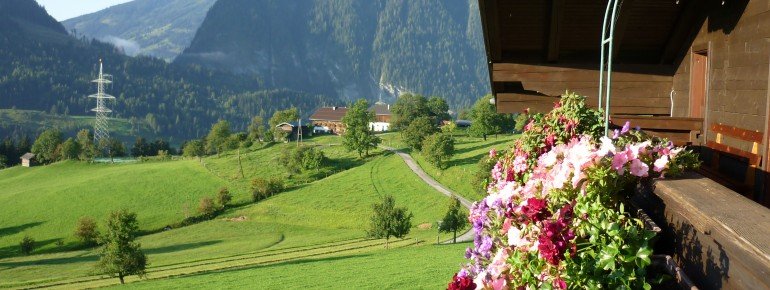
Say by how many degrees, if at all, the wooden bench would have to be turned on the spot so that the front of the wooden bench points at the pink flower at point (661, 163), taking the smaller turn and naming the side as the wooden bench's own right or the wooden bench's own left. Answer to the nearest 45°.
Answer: approximately 45° to the wooden bench's own left

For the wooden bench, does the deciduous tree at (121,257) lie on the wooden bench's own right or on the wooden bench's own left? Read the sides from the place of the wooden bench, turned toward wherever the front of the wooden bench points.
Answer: on the wooden bench's own right

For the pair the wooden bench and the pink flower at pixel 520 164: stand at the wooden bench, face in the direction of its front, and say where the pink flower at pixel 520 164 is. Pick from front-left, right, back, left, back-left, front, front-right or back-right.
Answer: front

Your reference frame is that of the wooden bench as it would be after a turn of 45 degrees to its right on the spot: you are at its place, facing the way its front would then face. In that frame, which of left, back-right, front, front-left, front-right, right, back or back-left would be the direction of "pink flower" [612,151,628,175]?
left

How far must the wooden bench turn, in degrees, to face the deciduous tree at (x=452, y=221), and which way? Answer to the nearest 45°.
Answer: approximately 90° to its right

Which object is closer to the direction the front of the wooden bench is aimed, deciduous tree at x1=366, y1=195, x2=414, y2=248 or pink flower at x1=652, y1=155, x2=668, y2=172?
the pink flower

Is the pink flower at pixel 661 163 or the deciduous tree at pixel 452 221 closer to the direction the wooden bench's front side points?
the pink flower

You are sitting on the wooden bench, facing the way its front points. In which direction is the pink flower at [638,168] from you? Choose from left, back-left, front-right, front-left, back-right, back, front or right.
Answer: front-left

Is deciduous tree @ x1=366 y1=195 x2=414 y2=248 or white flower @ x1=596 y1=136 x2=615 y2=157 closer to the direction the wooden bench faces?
the white flower

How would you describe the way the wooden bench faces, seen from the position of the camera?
facing the viewer and to the left of the viewer

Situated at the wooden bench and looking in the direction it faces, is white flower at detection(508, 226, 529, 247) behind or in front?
in front

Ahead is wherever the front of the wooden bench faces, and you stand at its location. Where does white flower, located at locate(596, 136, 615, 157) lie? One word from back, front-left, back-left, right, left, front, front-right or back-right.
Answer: front-left
